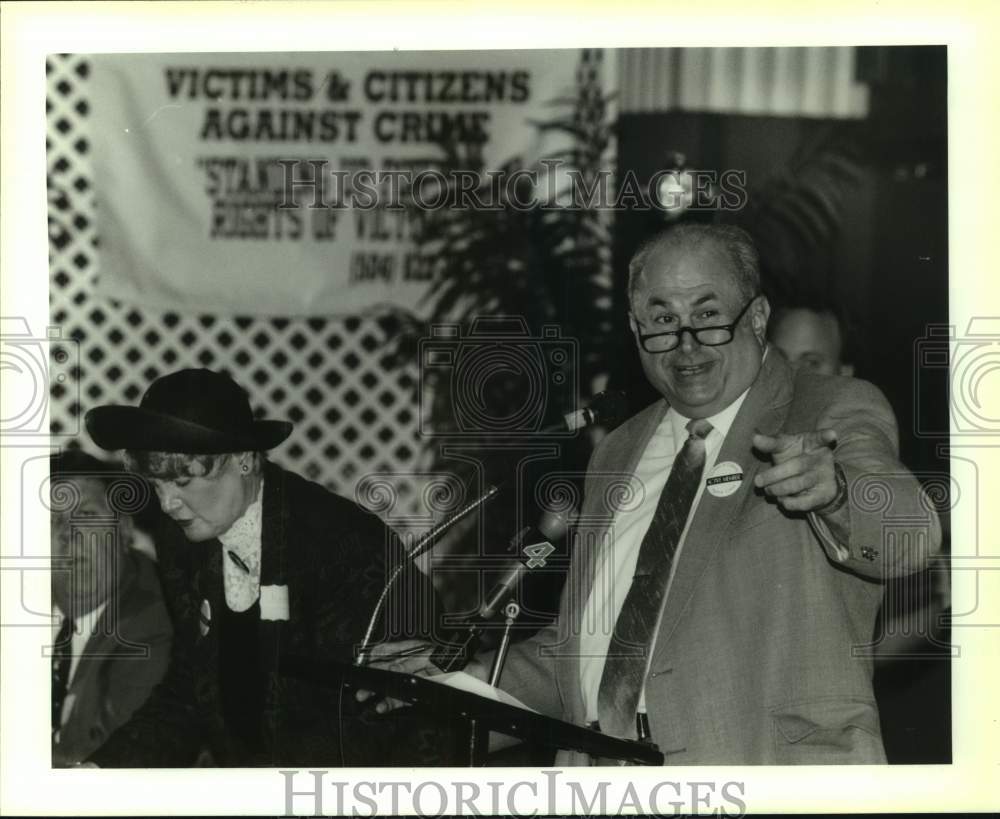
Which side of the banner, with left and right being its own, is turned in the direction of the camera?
front

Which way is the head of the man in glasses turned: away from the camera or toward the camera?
toward the camera

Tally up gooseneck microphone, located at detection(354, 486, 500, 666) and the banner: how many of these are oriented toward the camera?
1

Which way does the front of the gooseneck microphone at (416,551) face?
to the viewer's right

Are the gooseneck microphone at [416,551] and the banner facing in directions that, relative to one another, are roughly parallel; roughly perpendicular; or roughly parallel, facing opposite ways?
roughly perpendicular

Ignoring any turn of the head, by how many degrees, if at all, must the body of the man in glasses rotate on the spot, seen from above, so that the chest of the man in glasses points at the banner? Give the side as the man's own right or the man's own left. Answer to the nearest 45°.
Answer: approximately 135° to the man's own right

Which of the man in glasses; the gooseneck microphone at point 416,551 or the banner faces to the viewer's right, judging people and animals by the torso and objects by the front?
the gooseneck microphone

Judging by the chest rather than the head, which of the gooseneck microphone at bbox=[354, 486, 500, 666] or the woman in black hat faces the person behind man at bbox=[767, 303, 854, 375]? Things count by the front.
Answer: the gooseneck microphone

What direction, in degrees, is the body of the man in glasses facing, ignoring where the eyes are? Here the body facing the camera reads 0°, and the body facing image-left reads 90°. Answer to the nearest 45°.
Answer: approximately 45°

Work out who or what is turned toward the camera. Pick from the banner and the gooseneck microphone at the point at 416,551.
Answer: the banner

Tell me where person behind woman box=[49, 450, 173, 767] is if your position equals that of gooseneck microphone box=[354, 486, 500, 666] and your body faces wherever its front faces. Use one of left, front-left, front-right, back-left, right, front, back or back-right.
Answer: back

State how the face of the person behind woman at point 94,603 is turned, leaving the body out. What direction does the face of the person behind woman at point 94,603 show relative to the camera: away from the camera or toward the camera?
toward the camera
